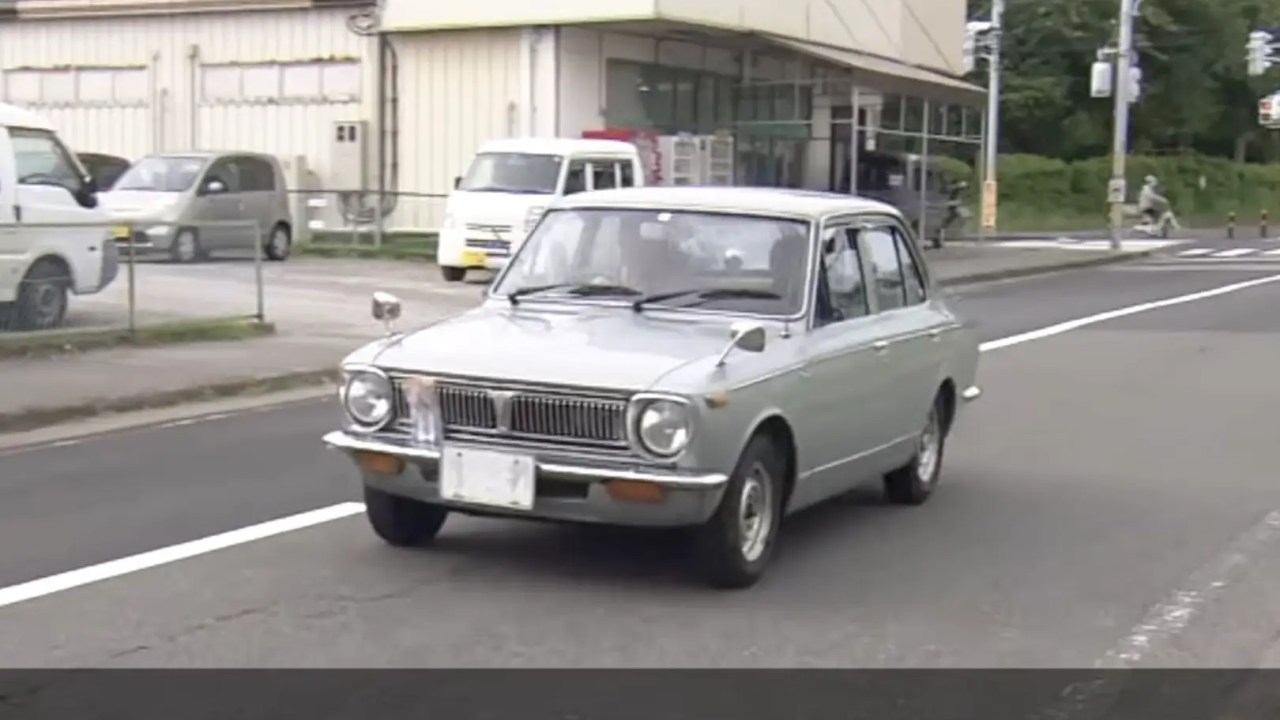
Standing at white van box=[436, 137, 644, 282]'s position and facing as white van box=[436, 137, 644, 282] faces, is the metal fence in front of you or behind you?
in front

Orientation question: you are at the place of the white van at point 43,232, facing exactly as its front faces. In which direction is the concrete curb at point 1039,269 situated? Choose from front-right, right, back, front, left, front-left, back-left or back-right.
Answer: front-left

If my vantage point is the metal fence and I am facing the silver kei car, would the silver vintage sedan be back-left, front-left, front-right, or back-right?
back-right

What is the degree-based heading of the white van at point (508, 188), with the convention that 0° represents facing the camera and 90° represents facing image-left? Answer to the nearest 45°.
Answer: approximately 45°

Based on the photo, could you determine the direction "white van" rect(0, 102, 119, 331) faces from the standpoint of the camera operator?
facing to the right of the viewer

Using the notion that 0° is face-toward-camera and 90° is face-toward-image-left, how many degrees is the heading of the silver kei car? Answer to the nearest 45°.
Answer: approximately 45°

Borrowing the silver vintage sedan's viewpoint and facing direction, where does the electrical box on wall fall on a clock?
The electrical box on wall is roughly at 4 o'clock from the silver vintage sedan.

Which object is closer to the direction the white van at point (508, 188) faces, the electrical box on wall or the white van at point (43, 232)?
the white van
